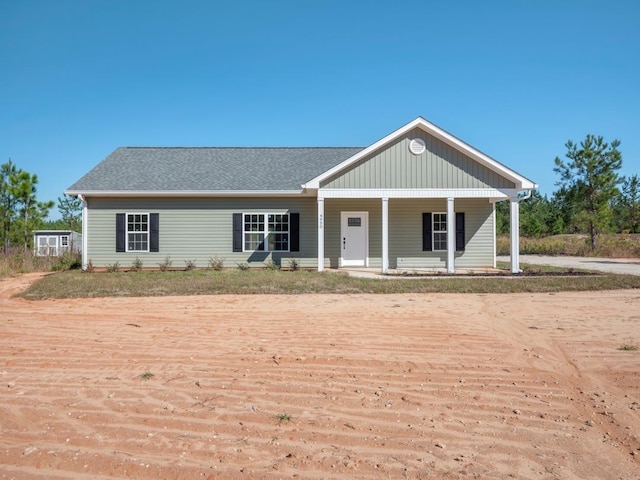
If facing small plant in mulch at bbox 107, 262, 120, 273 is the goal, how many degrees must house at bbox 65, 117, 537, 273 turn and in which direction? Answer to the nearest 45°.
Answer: approximately 90° to its right

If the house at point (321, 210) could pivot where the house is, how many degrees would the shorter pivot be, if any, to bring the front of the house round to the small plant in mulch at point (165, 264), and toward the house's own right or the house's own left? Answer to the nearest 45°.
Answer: approximately 90° to the house's own right

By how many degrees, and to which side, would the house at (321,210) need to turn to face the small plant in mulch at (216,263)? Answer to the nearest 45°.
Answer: approximately 90° to its right

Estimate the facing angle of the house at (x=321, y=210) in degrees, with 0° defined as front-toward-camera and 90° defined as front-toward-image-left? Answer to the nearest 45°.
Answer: approximately 0°
